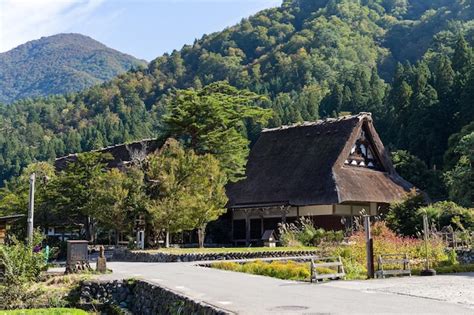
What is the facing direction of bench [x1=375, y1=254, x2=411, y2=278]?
toward the camera

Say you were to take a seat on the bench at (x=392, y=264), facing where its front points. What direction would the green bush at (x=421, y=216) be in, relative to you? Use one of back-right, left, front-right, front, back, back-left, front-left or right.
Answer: back

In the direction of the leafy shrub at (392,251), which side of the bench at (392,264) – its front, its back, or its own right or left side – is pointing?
back

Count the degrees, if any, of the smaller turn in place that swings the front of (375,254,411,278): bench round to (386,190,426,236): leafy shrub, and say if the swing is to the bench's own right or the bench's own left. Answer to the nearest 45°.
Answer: approximately 180°

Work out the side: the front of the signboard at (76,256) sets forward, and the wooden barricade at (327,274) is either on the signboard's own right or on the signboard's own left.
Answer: on the signboard's own left

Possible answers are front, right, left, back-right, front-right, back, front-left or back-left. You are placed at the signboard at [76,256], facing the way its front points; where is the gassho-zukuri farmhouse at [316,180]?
back-left

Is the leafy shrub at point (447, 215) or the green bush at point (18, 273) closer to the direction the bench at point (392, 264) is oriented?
the green bush

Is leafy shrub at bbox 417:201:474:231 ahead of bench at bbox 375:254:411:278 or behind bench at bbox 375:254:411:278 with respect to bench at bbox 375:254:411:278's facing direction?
behind

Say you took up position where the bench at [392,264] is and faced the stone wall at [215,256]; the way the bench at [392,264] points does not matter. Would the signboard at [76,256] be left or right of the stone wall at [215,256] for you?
left

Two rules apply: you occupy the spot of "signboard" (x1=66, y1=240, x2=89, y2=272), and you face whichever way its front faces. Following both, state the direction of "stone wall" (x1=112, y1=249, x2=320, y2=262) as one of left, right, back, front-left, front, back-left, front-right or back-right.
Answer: back-left

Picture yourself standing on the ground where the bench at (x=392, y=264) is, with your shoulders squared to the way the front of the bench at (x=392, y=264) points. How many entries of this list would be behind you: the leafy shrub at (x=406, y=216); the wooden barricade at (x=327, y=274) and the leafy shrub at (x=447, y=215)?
2

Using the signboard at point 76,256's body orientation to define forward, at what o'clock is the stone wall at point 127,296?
The stone wall is roughly at 11 o'clock from the signboard.

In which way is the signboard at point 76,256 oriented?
toward the camera

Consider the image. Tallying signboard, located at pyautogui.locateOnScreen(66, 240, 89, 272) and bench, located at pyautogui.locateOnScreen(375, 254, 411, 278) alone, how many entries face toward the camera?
2
